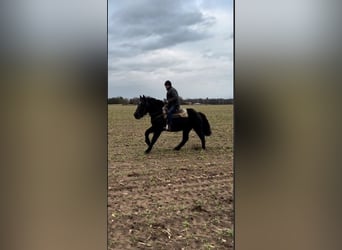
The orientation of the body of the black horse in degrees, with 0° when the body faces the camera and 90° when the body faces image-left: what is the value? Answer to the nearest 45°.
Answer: approximately 90°
